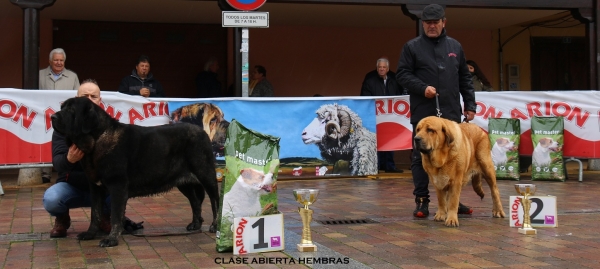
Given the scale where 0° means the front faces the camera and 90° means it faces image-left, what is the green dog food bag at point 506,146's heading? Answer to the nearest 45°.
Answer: approximately 0°

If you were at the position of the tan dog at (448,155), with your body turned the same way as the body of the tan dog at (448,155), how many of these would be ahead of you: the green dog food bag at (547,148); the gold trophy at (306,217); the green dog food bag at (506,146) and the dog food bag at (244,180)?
2

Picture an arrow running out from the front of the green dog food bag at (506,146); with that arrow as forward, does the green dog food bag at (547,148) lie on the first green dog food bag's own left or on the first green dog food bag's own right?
on the first green dog food bag's own left

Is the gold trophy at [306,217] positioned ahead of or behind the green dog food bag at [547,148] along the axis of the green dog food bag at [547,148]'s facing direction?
ahead
